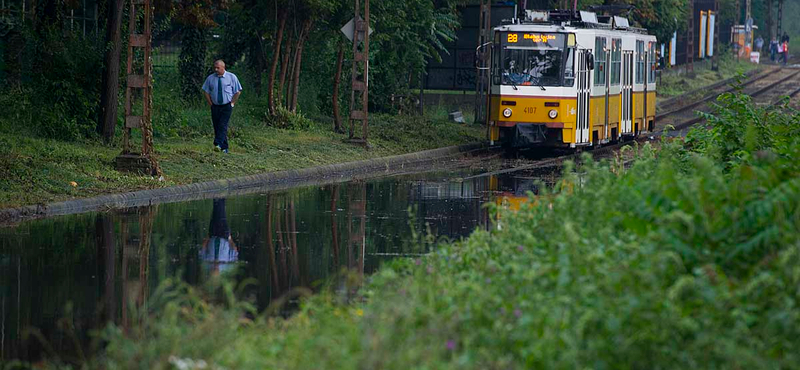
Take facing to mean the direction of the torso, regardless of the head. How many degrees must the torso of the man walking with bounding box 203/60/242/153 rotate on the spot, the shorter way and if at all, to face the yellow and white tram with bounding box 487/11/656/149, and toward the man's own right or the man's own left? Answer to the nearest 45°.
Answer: approximately 135° to the man's own left

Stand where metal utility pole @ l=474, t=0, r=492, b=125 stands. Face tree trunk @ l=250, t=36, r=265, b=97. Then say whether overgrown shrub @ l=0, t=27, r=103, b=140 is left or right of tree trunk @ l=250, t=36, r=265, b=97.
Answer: left

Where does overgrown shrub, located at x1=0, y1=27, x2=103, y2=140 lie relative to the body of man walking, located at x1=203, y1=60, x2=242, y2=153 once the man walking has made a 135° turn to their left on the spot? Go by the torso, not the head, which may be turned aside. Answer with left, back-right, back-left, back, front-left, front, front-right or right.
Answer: back-left

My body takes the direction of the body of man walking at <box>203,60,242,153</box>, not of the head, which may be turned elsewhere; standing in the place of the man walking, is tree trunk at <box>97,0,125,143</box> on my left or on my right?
on my right

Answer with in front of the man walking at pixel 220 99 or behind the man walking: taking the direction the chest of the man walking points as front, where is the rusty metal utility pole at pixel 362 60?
behind

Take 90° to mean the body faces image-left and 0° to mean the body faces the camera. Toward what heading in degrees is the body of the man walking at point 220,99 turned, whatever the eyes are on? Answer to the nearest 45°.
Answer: approximately 0°

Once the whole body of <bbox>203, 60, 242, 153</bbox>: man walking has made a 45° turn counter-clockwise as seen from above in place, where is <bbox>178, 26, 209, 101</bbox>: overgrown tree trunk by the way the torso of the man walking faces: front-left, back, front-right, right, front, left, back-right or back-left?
back-left

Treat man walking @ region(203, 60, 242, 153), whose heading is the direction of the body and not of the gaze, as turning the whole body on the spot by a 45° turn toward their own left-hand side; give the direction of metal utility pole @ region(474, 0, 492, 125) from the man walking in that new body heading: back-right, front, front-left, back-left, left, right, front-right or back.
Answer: left
